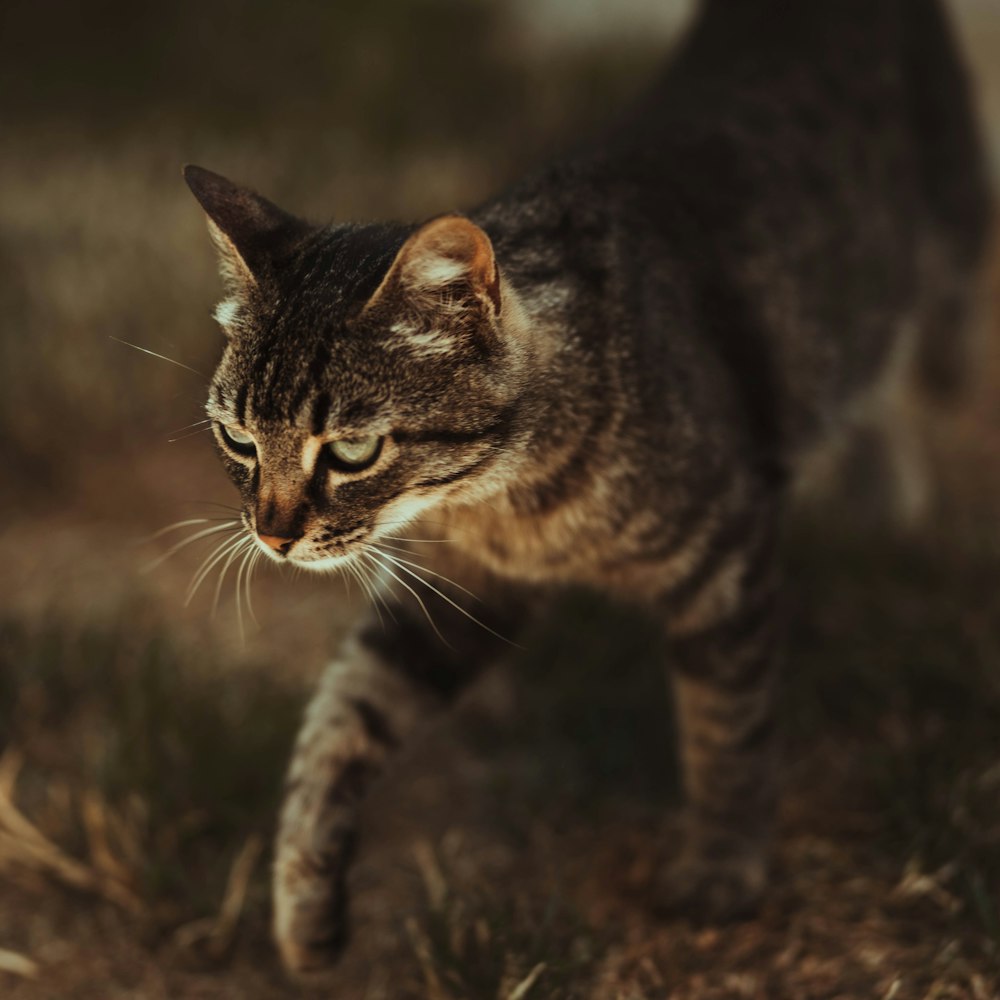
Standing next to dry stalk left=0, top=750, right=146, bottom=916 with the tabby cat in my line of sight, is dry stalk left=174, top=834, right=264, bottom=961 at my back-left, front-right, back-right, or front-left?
front-right

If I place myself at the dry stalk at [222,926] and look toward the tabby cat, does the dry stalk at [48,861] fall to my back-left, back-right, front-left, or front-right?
back-left

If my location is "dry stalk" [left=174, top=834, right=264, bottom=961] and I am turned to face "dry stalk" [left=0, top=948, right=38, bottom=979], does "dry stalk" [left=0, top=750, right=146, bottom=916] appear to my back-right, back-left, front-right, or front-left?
front-right

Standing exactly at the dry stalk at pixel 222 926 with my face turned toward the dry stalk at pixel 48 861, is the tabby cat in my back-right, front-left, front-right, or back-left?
back-right

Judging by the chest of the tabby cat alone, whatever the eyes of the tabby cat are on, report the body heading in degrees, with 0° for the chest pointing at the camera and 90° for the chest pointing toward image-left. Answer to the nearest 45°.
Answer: approximately 45°
